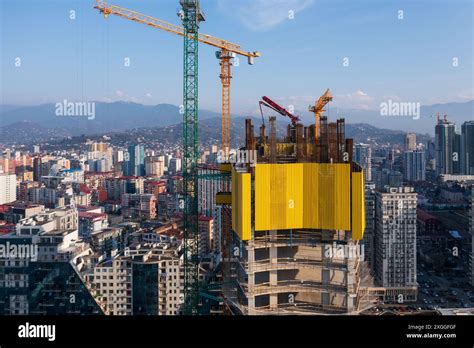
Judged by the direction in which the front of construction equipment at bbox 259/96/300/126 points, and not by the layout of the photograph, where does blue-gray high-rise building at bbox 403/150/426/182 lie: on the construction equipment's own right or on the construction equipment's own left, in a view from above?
on the construction equipment's own right

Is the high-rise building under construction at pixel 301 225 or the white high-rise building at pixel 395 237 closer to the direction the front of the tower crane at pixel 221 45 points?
the high-rise building under construction

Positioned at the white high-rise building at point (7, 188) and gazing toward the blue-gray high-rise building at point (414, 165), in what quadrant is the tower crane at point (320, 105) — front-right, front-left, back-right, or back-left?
front-right

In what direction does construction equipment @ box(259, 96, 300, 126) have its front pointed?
to the viewer's left
